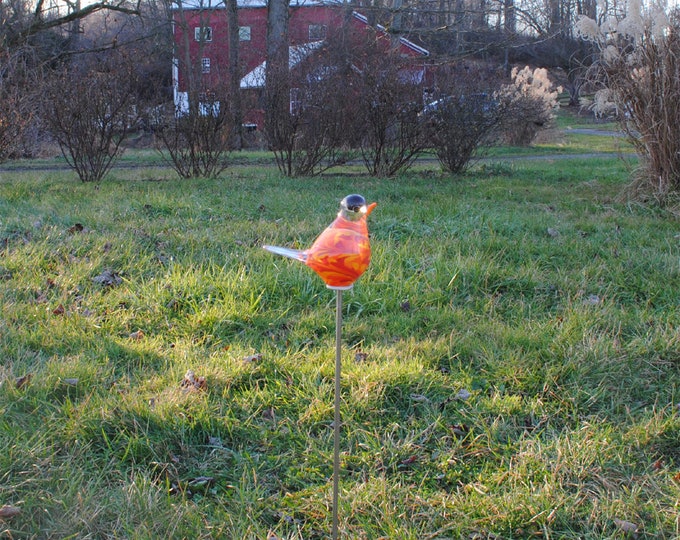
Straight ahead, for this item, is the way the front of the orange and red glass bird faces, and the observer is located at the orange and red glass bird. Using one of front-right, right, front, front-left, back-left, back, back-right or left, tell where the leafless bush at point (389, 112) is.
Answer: left

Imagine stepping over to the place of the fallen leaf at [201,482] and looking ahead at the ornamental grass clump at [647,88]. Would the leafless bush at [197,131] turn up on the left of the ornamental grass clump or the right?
left

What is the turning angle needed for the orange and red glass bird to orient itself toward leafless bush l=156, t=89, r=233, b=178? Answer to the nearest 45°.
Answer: approximately 90° to its left

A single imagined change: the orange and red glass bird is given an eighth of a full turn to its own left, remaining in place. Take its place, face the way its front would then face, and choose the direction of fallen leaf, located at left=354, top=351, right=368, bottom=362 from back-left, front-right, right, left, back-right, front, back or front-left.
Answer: front-left

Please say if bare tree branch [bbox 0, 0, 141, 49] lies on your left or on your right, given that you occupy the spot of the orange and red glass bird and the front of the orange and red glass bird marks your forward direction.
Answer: on your left

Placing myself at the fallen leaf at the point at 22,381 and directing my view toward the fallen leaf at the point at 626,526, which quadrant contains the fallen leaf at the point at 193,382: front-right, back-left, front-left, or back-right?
front-left

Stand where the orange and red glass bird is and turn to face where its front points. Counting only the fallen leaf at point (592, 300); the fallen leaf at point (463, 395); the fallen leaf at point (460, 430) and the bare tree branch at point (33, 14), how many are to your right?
0

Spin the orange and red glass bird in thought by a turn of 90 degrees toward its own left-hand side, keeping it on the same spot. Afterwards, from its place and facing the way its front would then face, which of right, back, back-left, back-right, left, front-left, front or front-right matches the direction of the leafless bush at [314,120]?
front

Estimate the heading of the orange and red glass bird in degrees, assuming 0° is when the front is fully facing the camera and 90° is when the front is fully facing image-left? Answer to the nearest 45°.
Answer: approximately 270°

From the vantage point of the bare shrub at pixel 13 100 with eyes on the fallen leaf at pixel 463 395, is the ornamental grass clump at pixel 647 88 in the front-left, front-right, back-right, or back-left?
front-left

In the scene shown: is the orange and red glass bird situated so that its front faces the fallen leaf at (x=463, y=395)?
no

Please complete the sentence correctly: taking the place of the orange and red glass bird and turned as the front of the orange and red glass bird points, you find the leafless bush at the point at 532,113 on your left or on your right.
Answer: on your left
